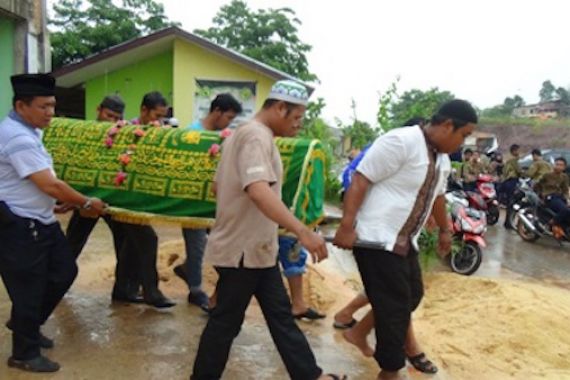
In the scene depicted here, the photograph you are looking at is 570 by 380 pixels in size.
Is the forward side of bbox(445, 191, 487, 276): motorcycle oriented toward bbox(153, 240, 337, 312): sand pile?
no

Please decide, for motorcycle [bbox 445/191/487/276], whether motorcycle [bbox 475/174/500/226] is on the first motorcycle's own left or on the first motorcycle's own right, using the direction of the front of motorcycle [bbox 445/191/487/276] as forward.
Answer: on the first motorcycle's own left

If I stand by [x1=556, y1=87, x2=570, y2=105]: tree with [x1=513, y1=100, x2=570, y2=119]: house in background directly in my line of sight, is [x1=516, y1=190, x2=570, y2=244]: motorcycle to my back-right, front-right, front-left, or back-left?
front-left

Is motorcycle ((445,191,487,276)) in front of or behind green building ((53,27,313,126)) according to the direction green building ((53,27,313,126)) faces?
in front

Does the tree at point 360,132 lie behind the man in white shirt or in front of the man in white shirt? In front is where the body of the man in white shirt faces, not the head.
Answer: behind

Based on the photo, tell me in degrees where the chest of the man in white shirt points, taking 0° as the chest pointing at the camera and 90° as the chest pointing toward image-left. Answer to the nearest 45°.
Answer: approximately 315°

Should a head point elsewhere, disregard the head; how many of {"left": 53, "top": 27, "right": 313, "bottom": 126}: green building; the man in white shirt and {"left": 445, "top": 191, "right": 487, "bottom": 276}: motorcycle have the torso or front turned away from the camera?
0

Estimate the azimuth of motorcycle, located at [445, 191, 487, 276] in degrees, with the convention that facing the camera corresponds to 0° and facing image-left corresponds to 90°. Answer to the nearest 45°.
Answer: approximately 315°

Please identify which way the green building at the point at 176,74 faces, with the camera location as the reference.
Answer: facing the viewer and to the right of the viewer

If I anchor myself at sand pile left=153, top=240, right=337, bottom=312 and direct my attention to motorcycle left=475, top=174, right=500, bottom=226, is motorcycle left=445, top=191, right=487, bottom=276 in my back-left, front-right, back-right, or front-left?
front-right

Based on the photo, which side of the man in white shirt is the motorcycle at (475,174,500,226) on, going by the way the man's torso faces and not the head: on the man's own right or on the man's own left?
on the man's own left

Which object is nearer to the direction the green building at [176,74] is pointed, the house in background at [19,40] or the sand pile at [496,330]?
the sand pile

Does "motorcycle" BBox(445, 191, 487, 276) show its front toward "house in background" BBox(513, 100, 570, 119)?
no

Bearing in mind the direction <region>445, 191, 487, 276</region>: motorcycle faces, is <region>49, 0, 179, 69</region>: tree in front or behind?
behind

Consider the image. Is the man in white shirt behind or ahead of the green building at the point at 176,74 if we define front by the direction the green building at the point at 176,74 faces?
ahead

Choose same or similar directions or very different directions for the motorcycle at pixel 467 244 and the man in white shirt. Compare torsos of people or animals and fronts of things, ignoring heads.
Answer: same or similar directions

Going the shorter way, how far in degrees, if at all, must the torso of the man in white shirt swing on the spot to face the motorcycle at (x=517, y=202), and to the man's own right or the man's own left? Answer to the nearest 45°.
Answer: approximately 135° to the man's own left
